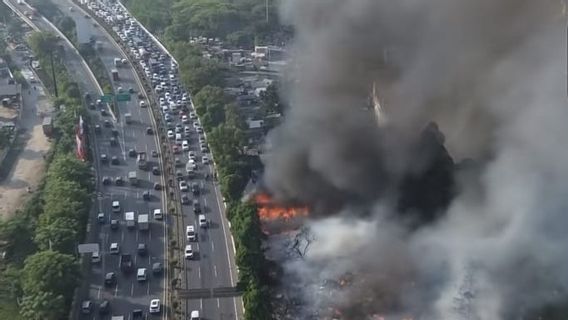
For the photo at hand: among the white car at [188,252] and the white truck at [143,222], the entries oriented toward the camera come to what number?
1

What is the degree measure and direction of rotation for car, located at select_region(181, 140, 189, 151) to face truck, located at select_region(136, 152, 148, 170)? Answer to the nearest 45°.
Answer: approximately 90° to its right

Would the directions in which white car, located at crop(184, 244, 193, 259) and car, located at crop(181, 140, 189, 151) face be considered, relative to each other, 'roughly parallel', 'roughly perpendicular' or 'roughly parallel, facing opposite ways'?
roughly parallel

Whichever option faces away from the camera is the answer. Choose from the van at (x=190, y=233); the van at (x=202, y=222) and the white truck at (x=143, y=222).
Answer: the white truck

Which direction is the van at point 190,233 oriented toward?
toward the camera

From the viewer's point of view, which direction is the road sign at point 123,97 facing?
toward the camera

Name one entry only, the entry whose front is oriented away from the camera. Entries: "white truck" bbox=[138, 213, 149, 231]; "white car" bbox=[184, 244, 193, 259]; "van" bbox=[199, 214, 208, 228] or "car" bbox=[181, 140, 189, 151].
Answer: the white truck

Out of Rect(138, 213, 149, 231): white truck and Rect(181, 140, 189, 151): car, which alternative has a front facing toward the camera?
the car

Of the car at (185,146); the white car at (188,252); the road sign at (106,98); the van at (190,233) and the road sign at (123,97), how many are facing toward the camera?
5

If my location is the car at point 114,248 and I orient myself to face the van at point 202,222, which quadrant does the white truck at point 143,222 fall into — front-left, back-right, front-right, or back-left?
front-left

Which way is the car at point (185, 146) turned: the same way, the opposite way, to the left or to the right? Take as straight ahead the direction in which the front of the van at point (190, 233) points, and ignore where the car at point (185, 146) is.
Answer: the same way
